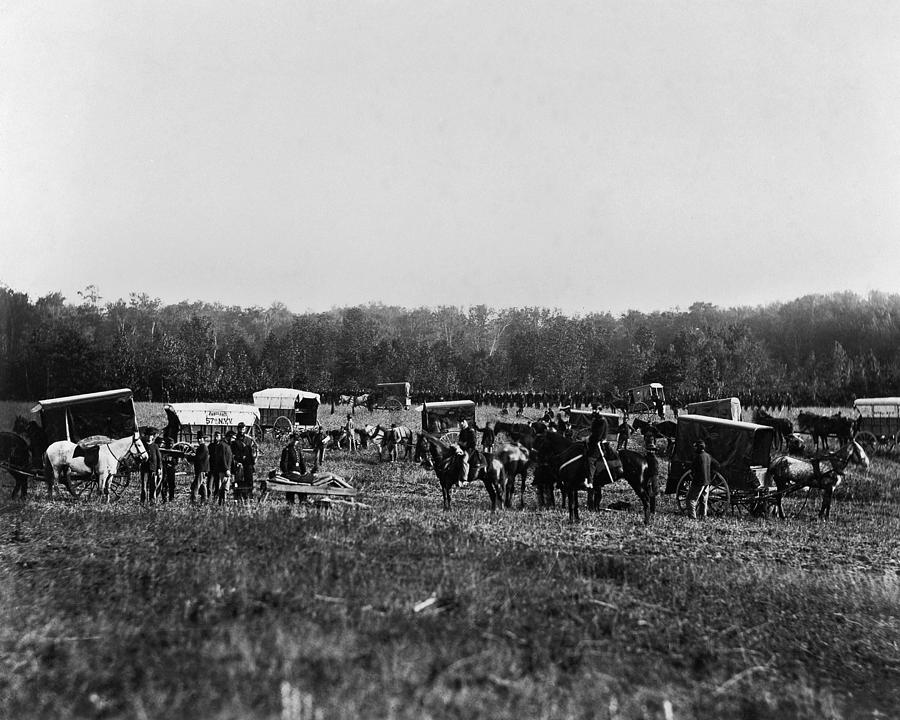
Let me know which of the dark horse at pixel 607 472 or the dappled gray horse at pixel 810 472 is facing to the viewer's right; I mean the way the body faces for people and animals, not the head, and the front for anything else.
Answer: the dappled gray horse

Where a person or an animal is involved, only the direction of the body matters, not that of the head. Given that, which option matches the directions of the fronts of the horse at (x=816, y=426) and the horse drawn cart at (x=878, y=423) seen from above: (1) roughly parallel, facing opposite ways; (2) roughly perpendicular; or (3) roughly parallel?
roughly parallel

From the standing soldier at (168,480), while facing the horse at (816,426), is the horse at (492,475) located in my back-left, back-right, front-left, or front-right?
front-right

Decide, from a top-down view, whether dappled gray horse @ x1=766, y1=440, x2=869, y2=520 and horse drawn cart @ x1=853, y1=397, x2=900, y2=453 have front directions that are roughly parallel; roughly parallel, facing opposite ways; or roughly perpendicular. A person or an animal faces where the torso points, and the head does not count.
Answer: roughly parallel, facing opposite ways

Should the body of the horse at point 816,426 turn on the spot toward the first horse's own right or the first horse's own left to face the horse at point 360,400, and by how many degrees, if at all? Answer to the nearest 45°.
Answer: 0° — it already faces it

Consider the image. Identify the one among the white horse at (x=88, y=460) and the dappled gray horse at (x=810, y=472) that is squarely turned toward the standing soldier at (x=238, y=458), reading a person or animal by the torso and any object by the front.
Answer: the white horse at (x=88, y=460)

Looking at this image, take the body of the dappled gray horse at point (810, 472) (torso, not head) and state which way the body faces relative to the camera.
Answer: to the viewer's right

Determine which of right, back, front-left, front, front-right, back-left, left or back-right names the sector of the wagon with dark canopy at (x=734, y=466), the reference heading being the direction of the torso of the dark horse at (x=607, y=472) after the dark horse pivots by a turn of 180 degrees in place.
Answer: front-left

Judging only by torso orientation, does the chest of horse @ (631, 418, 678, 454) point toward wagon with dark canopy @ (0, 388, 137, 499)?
no

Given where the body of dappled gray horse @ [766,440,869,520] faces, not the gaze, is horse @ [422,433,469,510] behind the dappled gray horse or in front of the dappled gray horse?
behind

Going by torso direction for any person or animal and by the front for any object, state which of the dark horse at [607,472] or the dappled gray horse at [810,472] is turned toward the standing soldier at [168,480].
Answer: the dark horse

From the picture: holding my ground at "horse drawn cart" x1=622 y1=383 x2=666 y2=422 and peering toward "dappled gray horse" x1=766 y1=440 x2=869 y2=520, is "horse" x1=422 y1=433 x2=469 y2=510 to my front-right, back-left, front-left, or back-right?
front-right

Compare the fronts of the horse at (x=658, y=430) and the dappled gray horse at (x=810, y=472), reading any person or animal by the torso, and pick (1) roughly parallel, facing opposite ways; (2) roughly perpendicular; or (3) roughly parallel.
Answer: roughly parallel, facing opposite ways

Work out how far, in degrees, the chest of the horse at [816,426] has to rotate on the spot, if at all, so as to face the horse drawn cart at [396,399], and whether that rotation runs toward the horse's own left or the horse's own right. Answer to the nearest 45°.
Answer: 0° — it already faces it

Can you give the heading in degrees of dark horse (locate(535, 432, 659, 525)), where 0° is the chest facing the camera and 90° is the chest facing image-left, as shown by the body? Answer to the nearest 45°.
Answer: approximately 90°

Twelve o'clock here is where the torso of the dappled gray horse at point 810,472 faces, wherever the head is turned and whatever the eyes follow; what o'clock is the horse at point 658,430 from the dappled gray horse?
The horse is roughly at 8 o'clock from the dappled gray horse.

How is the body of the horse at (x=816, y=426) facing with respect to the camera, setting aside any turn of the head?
to the viewer's left

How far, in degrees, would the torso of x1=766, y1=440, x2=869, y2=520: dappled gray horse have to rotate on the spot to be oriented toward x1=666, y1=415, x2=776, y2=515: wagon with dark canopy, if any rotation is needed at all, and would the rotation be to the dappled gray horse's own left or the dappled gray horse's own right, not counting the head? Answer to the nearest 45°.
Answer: approximately 180°
